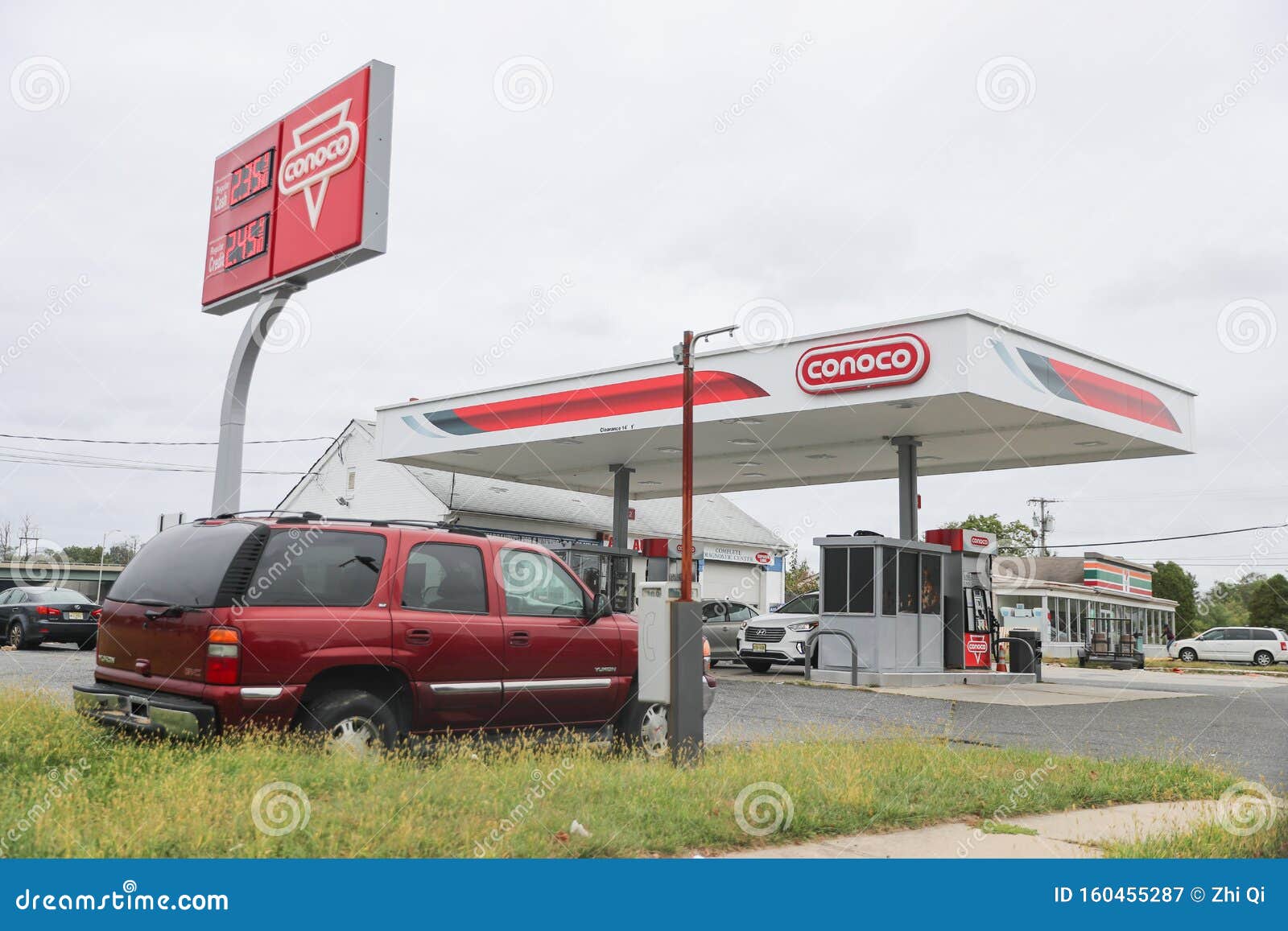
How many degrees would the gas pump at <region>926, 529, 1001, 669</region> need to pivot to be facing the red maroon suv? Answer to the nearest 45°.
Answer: approximately 45° to its right

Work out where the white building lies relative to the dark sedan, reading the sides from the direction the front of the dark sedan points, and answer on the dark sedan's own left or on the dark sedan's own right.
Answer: on the dark sedan's own right

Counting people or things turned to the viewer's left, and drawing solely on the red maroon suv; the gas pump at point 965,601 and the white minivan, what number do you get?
1

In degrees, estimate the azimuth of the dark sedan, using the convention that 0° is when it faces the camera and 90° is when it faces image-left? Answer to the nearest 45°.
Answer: approximately 135°

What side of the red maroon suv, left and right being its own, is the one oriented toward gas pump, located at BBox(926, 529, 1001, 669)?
front

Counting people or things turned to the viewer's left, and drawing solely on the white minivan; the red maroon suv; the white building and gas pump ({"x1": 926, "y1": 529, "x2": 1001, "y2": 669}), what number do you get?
1

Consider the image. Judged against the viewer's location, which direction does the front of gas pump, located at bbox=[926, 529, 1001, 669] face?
facing the viewer and to the right of the viewer

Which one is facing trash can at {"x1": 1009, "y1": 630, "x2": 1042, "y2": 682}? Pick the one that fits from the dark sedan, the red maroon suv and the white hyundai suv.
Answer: the red maroon suv

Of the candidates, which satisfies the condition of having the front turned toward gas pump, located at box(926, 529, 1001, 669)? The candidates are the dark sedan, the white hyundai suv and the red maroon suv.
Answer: the red maroon suv

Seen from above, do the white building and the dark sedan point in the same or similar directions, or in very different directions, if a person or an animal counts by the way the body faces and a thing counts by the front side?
very different directions

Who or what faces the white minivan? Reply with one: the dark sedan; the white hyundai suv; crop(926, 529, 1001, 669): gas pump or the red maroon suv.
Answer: the red maroon suv

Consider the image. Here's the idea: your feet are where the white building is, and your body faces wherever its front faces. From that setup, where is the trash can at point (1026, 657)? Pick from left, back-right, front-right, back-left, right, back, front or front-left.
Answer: front

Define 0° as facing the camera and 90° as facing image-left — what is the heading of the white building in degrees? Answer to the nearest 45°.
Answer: approximately 315°

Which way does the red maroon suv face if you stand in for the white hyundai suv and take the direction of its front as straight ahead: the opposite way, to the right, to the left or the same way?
the opposite way

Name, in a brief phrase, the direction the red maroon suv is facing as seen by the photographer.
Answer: facing away from the viewer and to the right of the viewer
